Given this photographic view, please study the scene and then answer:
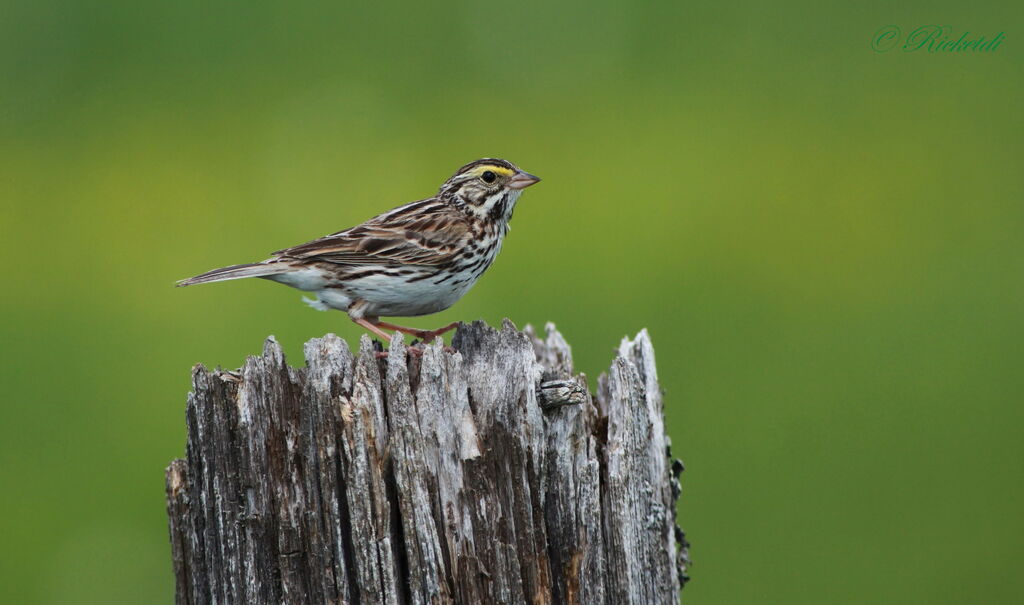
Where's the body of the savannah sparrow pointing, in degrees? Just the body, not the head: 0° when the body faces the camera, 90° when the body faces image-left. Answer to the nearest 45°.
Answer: approximately 270°
